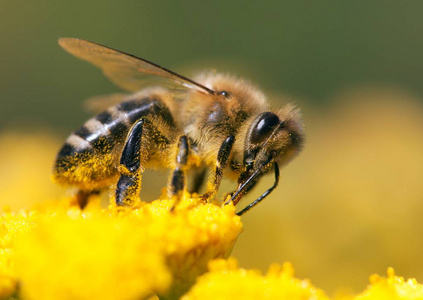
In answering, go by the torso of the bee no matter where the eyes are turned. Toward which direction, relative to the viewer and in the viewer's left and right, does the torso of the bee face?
facing to the right of the viewer

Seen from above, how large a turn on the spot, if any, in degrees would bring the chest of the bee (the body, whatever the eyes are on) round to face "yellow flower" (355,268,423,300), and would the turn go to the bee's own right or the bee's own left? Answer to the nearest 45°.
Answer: approximately 45° to the bee's own right
